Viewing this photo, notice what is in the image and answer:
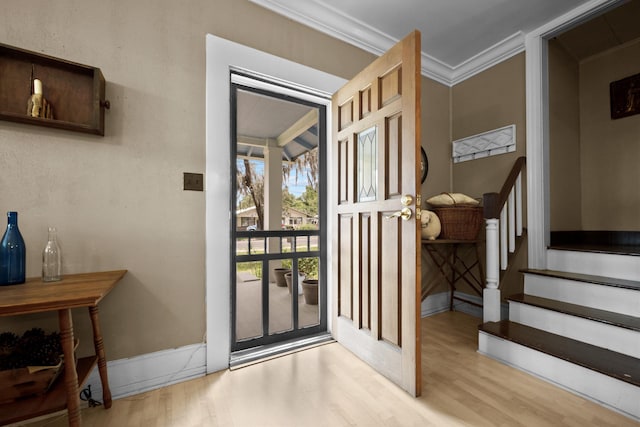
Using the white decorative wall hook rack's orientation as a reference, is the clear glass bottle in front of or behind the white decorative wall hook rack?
in front

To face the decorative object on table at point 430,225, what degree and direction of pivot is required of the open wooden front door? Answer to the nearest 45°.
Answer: approximately 180°

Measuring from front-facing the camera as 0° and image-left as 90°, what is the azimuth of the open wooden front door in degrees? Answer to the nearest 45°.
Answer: approximately 45°

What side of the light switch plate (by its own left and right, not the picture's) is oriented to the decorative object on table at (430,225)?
left

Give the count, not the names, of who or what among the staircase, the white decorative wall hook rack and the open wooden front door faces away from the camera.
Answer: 0

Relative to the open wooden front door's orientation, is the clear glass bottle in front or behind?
in front

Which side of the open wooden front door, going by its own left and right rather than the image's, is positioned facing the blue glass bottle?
front

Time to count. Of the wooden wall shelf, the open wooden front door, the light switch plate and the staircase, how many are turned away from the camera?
0

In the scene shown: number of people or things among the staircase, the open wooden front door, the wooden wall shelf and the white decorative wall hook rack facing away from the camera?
0

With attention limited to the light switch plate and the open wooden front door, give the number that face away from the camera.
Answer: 0

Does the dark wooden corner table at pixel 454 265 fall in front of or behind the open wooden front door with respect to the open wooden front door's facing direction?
behind

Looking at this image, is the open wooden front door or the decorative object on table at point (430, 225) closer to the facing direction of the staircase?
the open wooden front door

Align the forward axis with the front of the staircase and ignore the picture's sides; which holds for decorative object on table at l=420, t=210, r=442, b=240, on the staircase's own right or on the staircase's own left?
on the staircase's own right

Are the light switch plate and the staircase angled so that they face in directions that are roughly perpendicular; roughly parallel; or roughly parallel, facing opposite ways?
roughly perpendicular

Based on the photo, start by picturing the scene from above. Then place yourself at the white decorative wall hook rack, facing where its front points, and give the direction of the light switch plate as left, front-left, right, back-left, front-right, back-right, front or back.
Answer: front

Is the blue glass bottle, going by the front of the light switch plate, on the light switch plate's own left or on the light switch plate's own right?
on the light switch plate's own right
